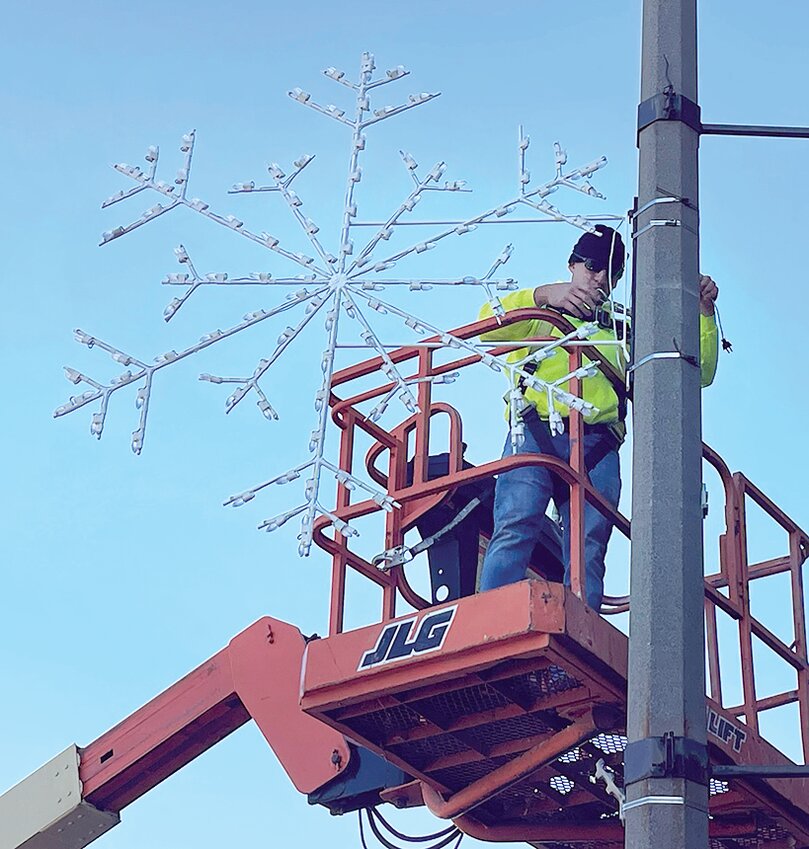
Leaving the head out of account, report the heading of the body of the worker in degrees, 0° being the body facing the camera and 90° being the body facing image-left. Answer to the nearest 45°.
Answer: approximately 0°

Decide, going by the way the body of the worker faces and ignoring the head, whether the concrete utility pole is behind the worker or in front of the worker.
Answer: in front
